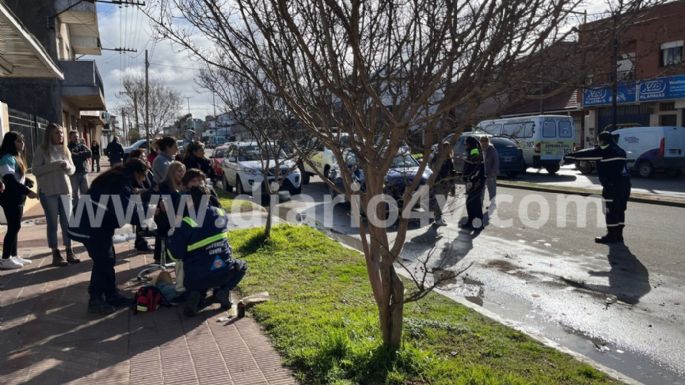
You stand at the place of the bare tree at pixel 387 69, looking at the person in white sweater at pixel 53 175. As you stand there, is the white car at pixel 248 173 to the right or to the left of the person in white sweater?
right

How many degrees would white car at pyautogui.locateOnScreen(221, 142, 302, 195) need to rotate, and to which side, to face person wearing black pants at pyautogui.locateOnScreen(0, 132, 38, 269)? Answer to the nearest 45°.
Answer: approximately 45° to its right

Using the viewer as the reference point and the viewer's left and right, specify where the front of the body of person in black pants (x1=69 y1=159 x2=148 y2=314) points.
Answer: facing to the right of the viewer

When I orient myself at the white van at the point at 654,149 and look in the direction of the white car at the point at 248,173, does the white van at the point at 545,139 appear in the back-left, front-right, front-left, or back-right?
front-right

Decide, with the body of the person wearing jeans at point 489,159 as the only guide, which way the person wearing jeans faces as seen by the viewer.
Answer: to the viewer's left

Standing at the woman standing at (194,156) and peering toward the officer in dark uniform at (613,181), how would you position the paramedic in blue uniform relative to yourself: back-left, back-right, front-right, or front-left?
front-right

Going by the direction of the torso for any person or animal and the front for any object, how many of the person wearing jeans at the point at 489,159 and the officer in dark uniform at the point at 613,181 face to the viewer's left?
2

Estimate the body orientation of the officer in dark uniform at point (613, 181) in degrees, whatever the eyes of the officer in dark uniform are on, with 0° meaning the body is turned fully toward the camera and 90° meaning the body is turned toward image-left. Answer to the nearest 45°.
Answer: approximately 90°

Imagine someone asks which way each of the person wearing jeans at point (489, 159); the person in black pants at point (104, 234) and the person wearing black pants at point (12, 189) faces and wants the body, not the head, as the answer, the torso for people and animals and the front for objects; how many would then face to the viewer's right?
2

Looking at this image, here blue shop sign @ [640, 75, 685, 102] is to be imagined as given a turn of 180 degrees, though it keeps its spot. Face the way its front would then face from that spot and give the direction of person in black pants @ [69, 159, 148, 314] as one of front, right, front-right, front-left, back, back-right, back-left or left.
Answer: back-right

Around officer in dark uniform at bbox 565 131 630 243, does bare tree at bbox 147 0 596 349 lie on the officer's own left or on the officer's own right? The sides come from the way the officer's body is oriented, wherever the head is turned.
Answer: on the officer's own left

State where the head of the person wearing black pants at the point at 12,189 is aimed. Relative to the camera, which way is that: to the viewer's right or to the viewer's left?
to the viewer's right

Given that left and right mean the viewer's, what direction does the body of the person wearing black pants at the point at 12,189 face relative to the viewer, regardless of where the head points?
facing to the right of the viewer
